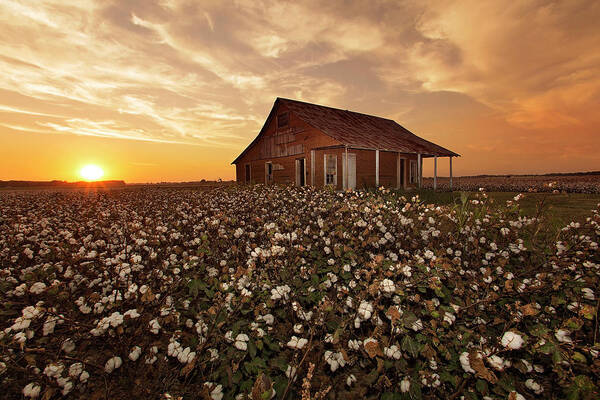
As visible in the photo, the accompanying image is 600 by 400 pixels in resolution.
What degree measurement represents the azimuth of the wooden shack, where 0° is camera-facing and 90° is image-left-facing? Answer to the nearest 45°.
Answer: approximately 315°

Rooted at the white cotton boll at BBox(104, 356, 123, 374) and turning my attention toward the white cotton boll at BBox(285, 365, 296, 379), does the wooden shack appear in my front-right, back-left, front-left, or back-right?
front-left

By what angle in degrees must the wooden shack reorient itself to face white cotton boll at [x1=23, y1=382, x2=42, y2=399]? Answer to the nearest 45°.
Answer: approximately 45° to its right

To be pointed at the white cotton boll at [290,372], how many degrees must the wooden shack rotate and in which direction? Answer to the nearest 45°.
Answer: approximately 45° to its right

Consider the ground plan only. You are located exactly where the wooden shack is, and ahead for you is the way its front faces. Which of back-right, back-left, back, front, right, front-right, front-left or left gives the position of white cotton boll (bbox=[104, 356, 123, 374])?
front-right

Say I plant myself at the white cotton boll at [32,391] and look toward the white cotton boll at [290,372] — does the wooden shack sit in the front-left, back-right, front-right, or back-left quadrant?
front-left

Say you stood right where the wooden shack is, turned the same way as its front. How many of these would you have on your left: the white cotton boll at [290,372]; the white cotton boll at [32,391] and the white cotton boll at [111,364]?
0
